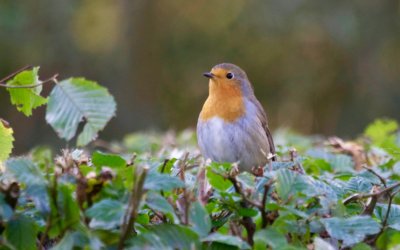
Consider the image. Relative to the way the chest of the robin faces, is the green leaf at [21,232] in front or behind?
in front

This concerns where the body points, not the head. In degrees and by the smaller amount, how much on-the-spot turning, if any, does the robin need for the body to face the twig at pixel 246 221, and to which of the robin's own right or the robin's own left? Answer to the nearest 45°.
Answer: approximately 45° to the robin's own left

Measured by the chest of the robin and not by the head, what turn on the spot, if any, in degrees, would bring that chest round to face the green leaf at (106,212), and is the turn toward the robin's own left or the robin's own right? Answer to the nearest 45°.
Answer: approximately 45° to the robin's own left

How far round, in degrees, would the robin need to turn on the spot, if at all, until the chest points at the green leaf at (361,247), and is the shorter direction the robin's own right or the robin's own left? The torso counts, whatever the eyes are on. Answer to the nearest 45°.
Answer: approximately 45° to the robin's own left

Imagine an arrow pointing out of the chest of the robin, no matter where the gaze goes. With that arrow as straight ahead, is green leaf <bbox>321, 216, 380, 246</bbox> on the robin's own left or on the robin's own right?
on the robin's own left

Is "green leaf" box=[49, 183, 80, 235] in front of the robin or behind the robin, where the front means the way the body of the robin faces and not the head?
in front

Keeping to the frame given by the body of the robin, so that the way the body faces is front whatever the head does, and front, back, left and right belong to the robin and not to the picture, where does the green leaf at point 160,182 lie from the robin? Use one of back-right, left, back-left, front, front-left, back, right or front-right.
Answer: front-left

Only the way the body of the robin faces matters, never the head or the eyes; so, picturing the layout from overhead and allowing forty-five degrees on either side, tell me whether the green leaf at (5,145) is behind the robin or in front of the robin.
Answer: in front

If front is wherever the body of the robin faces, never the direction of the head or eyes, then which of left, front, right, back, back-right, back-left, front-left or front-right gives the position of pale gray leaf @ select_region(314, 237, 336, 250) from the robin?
front-left
